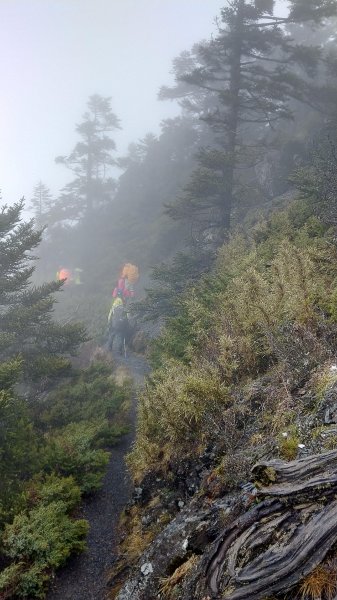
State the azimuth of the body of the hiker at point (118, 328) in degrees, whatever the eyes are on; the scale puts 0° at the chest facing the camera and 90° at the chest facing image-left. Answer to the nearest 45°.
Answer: approximately 180°

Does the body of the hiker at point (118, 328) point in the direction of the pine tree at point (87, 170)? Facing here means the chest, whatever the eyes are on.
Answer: yes

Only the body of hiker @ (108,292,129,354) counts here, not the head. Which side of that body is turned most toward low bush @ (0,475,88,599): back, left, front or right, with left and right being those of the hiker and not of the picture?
back

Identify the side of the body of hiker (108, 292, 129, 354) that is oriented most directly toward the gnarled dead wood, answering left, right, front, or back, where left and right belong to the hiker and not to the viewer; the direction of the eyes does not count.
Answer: back

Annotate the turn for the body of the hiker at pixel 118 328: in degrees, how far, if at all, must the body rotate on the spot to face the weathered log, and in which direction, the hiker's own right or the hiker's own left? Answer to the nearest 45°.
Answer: approximately 180°

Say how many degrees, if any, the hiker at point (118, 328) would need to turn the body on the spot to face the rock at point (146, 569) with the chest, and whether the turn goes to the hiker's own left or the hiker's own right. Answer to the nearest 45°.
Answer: approximately 180°
